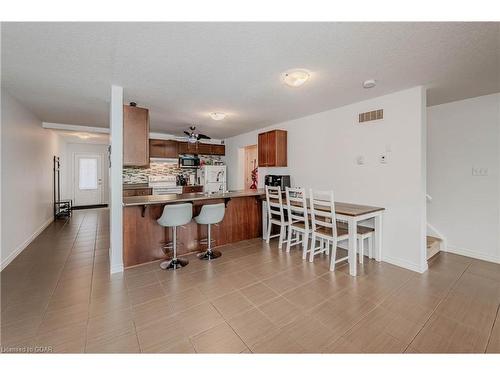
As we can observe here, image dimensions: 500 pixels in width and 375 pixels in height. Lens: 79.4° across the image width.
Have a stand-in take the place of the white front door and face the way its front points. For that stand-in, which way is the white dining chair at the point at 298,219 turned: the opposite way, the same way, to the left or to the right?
to the left

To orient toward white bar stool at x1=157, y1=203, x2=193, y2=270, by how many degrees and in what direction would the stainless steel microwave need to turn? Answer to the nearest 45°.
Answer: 0° — it already faces it

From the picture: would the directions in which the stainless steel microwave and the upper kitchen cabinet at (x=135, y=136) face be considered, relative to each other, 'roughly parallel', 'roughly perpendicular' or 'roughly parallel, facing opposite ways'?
roughly perpendicular

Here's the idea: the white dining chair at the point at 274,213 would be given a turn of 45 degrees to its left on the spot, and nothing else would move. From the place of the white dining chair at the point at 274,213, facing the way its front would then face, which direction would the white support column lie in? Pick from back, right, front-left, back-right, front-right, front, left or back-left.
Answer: back-left

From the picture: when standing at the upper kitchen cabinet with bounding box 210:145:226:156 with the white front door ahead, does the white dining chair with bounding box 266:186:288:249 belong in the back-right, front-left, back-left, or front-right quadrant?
back-left

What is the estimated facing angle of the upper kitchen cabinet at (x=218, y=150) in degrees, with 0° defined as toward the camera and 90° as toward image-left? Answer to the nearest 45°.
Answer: approximately 0°

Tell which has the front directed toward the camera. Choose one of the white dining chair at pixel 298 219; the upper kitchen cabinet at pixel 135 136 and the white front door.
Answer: the white front door

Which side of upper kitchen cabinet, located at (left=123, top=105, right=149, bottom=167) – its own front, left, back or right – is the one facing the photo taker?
right

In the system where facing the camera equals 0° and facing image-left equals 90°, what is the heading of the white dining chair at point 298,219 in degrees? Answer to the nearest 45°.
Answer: approximately 225°

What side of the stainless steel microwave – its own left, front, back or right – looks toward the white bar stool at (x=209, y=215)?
front

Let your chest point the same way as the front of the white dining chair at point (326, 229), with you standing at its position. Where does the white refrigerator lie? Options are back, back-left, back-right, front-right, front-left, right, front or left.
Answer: left

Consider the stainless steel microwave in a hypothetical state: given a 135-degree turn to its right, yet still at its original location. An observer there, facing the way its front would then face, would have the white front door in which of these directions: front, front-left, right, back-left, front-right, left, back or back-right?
front

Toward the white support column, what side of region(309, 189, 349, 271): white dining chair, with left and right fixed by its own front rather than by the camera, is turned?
back

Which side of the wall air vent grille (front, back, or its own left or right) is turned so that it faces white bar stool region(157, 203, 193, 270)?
front
